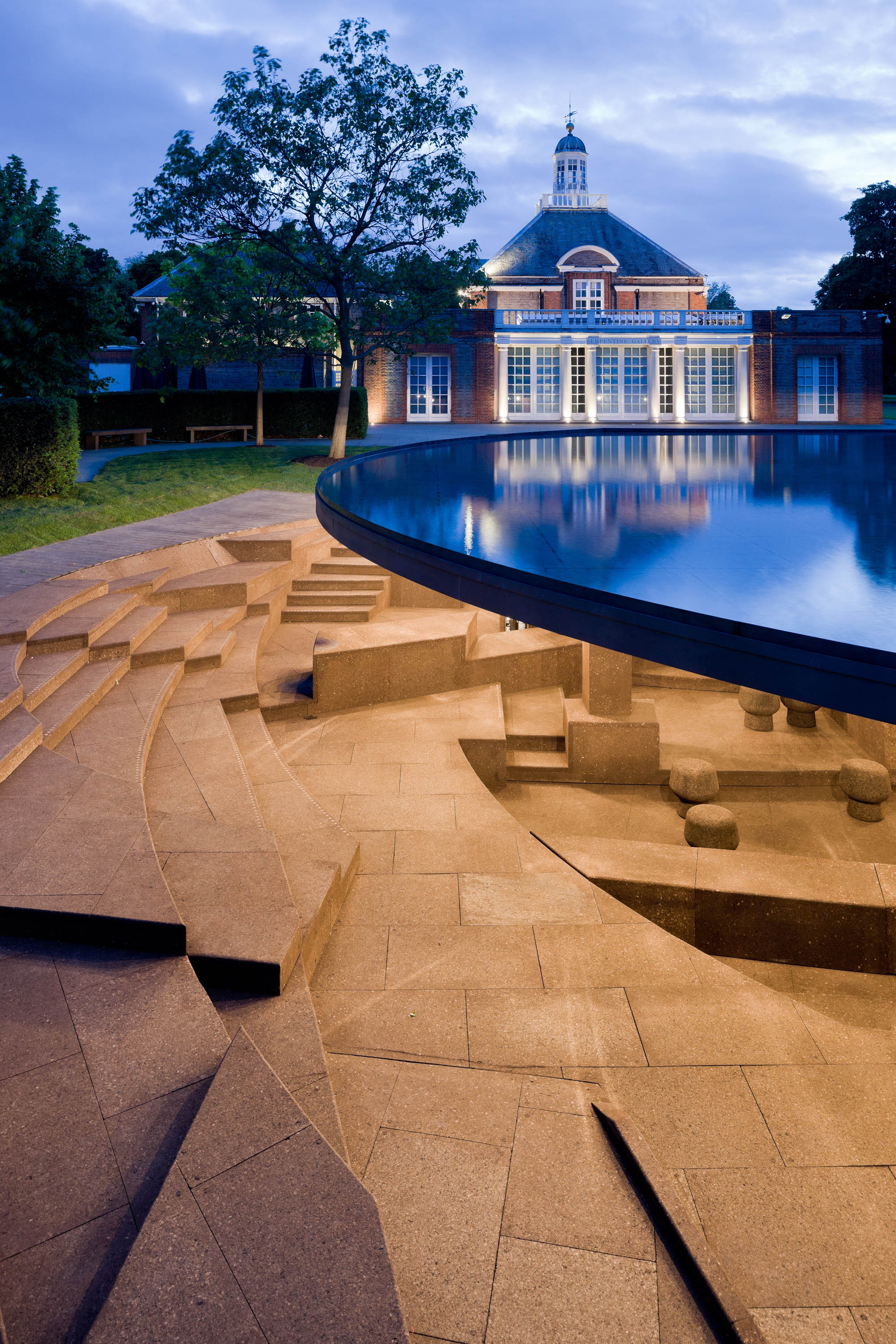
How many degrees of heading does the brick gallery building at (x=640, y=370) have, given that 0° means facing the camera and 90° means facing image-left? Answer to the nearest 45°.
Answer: approximately 0°

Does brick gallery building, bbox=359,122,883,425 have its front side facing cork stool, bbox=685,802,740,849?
yes

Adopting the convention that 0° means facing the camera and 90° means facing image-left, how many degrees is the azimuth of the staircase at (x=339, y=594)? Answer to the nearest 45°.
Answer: approximately 0°

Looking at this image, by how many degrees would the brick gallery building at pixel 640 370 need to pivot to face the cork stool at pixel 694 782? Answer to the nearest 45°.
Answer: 0° — it already faces it

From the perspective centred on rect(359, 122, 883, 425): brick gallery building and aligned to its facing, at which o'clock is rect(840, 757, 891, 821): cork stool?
The cork stool is roughly at 12 o'clock from the brick gallery building.

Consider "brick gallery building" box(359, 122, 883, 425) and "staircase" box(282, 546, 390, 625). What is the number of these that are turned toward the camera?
2
